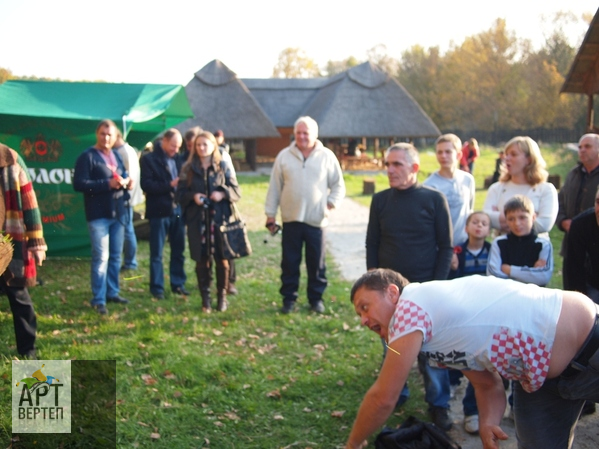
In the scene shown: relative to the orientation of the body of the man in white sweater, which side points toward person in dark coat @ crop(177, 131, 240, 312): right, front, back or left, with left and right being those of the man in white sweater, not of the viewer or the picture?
right

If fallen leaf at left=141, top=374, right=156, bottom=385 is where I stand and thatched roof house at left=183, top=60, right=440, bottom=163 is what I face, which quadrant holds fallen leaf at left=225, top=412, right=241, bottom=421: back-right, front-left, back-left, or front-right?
back-right

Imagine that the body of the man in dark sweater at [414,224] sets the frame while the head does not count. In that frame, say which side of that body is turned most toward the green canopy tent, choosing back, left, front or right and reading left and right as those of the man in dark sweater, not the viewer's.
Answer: right

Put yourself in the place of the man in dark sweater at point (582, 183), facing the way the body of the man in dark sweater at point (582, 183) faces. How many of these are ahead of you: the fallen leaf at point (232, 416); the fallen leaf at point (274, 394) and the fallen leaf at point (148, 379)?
3

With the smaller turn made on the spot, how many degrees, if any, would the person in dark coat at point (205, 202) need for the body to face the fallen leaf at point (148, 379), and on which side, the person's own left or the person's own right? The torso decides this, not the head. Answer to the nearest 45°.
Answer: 0° — they already face it

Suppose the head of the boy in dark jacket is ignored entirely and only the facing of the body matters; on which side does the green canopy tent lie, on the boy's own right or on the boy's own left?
on the boy's own right

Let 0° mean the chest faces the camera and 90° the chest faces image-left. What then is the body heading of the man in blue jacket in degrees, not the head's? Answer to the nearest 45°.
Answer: approximately 315°

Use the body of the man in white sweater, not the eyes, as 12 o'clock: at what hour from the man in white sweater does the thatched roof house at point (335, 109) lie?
The thatched roof house is roughly at 6 o'clock from the man in white sweater.

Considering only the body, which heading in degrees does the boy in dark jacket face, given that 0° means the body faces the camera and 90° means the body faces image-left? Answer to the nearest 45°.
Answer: approximately 0°
